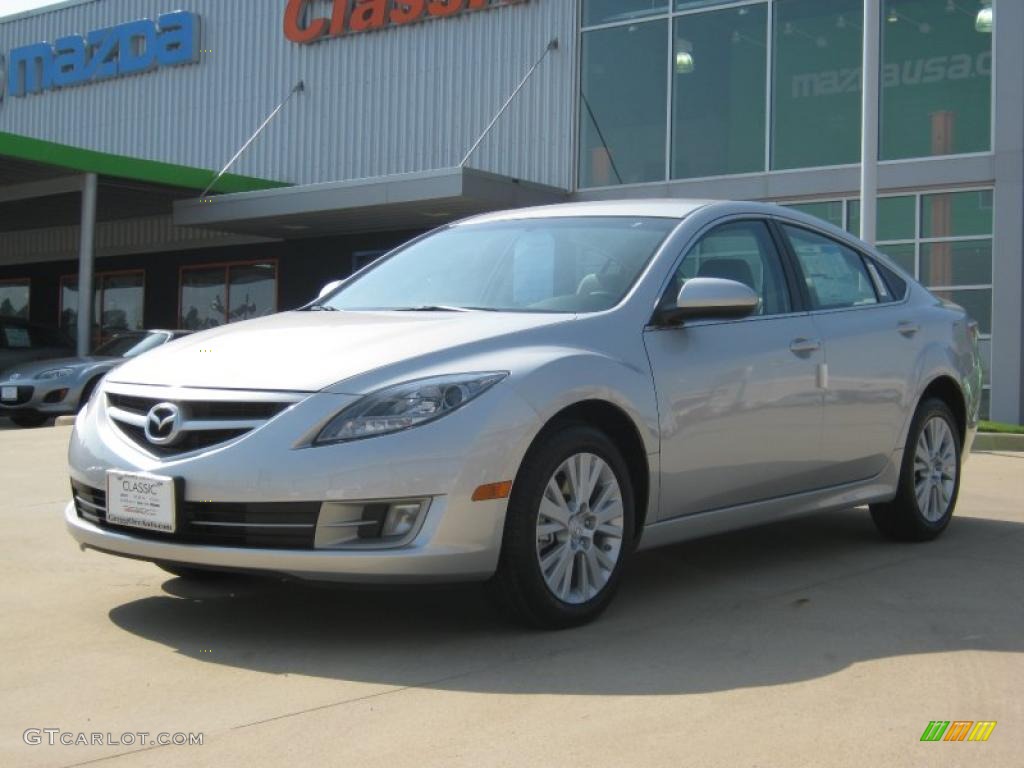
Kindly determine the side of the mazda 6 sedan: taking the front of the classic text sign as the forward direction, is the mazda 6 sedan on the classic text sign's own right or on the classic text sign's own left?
on the classic text sign's own left

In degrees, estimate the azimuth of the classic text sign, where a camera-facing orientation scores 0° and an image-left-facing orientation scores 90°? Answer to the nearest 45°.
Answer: approximately 45°

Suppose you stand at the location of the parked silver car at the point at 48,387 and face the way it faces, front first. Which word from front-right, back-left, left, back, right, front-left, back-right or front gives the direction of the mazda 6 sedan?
front-left

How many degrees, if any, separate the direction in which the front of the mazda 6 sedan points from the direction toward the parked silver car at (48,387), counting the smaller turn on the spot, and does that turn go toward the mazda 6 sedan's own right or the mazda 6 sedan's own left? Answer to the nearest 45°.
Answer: approximately 90° to the mazda 6 sedan's own right

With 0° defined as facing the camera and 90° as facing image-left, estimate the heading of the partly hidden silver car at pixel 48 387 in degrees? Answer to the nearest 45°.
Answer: approximately 45°

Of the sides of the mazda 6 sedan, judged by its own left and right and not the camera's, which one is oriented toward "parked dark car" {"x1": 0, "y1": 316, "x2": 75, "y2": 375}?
right
